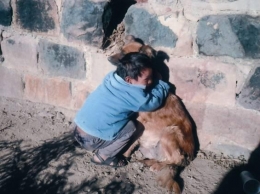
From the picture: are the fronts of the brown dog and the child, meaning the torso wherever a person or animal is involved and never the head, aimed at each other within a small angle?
yes

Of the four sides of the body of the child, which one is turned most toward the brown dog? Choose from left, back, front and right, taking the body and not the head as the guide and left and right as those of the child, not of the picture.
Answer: front

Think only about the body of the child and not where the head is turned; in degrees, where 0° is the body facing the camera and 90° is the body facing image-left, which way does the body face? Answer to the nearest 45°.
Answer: approximately 270°

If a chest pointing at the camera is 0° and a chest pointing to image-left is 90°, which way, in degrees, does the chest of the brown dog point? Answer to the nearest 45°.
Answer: approximately 90°

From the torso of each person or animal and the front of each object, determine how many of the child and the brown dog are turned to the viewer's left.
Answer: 1

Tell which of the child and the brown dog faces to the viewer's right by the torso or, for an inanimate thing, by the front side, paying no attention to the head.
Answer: the child

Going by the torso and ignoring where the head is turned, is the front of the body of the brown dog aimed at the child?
yes

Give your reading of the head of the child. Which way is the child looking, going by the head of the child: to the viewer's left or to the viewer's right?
to the viewer's right

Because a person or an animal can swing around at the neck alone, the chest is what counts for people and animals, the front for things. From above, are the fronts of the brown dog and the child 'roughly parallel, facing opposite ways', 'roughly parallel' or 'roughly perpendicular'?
roughly parallel, facing opposite ways
